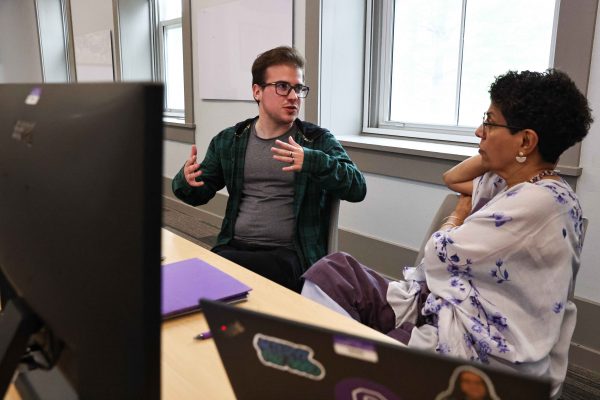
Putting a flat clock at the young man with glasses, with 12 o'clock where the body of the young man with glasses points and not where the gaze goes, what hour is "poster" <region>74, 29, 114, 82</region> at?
The poster is roughly at 5 o'clock from the young man with glasses.

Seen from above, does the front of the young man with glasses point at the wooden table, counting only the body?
yes

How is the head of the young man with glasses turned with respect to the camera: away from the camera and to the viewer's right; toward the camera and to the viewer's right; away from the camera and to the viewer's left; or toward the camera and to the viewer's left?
toward the camera and to the viewer's right

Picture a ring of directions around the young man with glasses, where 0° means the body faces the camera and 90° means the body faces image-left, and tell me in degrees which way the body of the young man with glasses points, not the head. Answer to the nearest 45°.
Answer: approximately 0°

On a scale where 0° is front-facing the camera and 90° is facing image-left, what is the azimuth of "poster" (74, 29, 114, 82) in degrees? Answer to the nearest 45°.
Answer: approximately 45°

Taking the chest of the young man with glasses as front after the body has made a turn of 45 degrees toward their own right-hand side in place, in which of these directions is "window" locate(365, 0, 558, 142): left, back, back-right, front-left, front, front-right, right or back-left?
back

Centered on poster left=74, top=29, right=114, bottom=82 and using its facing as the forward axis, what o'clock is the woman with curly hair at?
The woman with curly hair is roughly at 10 o'clock from the poster.

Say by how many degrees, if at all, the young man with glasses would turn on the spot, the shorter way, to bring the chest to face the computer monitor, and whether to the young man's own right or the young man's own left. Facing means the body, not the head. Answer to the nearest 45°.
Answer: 0° — they already face it

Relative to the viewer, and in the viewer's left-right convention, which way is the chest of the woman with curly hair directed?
facing to the left of the viewer

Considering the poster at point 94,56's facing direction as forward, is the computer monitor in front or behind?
in front

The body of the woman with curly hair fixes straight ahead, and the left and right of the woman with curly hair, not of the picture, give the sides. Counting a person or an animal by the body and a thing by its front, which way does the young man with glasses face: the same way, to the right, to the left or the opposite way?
to the left

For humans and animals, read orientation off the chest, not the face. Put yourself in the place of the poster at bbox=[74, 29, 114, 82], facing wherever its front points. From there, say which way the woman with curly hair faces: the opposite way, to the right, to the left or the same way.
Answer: to the right

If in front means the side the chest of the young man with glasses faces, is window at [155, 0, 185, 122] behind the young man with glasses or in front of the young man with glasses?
behind

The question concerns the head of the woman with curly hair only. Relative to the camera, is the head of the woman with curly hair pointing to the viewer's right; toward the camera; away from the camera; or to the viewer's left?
to the viewer's left

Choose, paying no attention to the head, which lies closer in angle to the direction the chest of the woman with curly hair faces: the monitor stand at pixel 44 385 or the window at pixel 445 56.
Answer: the monitor stand
